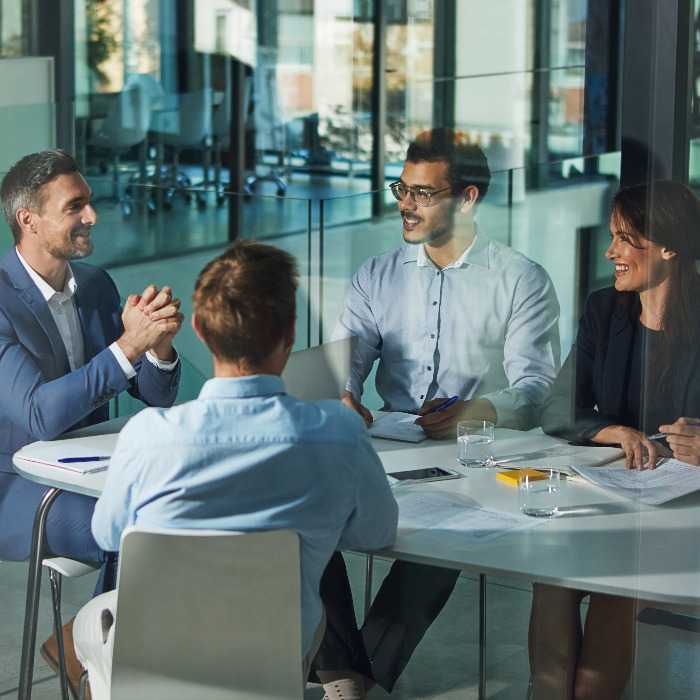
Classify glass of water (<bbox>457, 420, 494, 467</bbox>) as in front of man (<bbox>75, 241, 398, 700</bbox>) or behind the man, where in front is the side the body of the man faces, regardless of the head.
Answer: in front

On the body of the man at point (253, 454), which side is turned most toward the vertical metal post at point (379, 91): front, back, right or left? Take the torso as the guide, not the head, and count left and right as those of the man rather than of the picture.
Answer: front

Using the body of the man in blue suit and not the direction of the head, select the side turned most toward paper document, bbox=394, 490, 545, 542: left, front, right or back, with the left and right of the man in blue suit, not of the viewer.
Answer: front

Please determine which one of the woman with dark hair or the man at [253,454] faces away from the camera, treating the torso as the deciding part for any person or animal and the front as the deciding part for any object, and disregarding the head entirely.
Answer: the man

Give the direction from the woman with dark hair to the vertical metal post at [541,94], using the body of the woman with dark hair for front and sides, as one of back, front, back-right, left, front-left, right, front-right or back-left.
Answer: back-right

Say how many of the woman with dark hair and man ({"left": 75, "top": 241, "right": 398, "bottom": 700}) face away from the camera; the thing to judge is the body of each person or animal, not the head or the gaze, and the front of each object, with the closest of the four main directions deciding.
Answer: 1

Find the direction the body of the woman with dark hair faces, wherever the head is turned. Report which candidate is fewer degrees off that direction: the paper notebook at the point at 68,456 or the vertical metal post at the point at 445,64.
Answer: the paper notebook

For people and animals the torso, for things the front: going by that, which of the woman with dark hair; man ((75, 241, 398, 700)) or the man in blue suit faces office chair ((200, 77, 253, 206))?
the man

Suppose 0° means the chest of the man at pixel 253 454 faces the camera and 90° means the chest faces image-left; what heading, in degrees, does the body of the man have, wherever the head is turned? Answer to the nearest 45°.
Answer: approximately 180°

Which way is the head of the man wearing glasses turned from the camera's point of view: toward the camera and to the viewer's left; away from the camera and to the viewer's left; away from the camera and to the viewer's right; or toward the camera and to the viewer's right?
toward the camera and to the viewer's left

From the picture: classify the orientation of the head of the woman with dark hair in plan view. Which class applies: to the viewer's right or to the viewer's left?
to the viewer's left

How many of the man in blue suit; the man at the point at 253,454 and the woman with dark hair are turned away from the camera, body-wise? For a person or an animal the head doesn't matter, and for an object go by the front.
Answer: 1

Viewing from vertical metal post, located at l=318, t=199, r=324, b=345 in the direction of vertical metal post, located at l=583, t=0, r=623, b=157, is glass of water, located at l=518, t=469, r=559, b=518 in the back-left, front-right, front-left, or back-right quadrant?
back-right

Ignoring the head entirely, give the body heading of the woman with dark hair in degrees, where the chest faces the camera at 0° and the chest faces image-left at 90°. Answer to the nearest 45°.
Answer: approximately 45°

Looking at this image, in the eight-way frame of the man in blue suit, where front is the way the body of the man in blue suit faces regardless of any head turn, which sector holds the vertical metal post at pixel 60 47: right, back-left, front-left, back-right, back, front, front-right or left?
back-left
